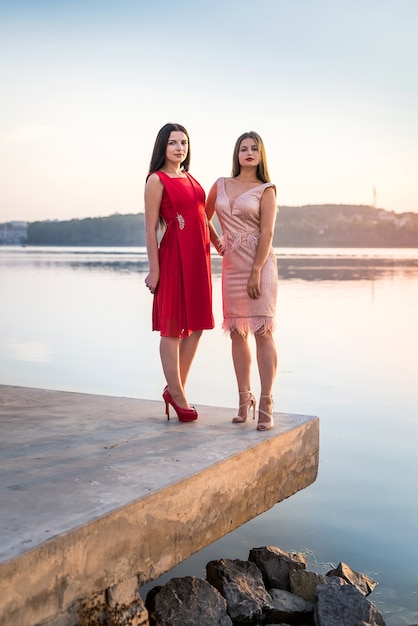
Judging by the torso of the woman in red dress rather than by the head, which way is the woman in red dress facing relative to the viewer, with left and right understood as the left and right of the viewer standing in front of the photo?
facing the viewer and to the right of the viewer
